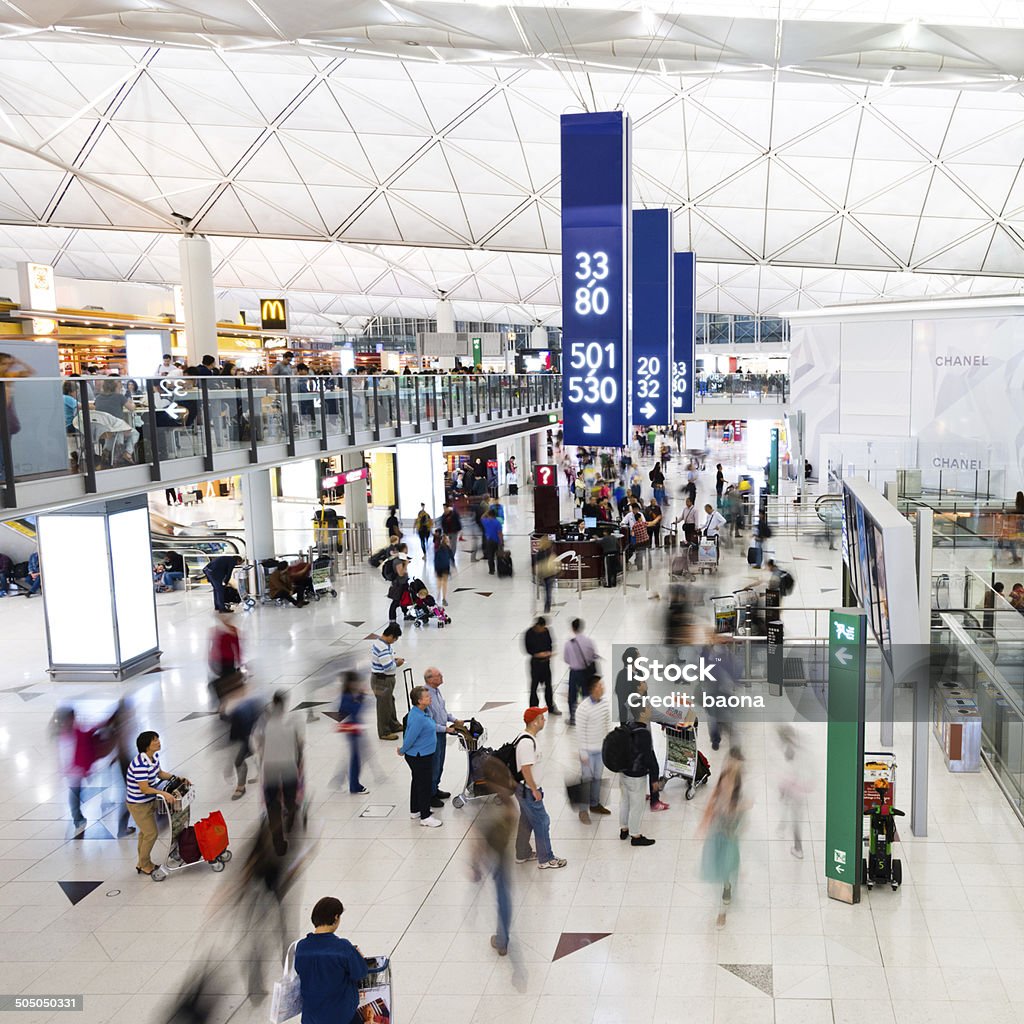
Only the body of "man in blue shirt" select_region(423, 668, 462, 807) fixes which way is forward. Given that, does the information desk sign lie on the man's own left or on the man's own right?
on the man's own left

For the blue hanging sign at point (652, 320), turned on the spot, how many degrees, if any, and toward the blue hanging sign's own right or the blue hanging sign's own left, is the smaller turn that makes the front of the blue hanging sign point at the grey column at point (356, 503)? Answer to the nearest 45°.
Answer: approximately 135° to the blue hanging sign's own right

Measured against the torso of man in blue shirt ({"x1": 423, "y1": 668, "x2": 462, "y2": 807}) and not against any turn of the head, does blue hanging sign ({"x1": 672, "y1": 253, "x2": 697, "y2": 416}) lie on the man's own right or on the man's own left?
on the man's own left

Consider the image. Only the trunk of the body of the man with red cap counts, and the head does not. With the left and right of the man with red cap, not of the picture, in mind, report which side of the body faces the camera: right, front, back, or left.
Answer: right

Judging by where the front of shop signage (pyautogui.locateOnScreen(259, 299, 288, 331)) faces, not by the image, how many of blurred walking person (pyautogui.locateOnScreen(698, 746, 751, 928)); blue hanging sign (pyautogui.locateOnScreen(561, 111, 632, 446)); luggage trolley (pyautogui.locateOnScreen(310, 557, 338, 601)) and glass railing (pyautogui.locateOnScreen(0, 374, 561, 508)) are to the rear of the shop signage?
0

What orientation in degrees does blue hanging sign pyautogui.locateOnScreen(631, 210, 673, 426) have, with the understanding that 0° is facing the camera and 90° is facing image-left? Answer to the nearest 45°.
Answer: approximately 0°

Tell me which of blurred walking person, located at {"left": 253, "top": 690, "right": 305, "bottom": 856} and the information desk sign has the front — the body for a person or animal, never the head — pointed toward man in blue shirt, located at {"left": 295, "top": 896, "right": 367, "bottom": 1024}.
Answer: the information desk sign

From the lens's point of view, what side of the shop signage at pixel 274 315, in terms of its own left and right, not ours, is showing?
front

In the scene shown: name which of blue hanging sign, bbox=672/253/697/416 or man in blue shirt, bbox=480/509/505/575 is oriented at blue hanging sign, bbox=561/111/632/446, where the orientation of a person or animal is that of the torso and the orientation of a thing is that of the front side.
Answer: blue hanging sign, bbox=672/253/697/416

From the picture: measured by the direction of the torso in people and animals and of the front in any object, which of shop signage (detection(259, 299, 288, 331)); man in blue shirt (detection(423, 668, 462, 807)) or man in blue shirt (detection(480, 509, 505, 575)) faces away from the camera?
man in blue shirt (detection(480, 509, 505, 575))

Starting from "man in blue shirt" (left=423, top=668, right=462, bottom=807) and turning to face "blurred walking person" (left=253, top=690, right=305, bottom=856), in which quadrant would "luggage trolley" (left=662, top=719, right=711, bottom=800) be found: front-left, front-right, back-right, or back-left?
back-left

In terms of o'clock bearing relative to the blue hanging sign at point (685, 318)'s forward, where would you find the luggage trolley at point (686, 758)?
The luggage trolley is roughly at 12 o'clock from the blue hanging sign.

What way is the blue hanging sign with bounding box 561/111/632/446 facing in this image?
toward the camera

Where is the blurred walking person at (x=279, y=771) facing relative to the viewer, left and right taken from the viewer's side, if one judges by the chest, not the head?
facing away from the viewer

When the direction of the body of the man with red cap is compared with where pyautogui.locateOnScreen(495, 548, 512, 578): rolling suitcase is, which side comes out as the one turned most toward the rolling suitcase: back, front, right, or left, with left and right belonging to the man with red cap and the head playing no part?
left

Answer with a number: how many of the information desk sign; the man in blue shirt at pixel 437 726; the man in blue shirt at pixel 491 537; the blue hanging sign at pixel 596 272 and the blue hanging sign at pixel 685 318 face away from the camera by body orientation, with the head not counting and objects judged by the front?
1

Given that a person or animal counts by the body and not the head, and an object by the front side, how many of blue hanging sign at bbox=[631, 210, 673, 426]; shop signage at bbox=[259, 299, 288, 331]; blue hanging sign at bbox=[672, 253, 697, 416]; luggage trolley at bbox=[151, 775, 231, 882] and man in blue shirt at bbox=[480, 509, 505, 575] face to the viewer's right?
1

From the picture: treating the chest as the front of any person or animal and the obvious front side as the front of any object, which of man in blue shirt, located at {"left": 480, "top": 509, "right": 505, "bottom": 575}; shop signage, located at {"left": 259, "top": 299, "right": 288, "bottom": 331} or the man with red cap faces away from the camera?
the man in blue shirt

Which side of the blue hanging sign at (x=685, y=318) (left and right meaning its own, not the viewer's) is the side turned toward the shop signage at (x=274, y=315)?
right

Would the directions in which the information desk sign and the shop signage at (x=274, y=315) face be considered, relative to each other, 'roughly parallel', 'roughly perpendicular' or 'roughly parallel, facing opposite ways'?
roughly parallel

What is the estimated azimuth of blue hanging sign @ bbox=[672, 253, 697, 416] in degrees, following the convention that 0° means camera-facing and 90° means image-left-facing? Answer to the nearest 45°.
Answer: approximately 0°

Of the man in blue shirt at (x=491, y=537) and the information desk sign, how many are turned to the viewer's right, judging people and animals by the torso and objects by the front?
0
